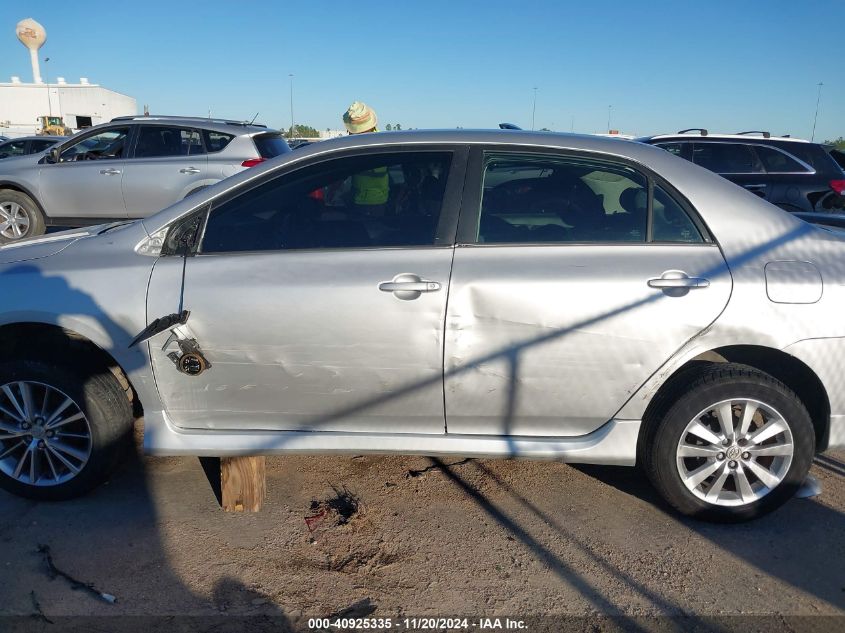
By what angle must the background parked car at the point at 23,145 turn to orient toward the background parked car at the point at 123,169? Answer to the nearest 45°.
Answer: approximately 90° to its left

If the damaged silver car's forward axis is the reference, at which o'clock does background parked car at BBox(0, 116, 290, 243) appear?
The background parked car is roughly at 2 o'clock from the damaged silver car.

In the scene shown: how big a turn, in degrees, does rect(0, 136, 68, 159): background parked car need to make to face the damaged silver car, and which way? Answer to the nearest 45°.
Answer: approximately 90° to its left

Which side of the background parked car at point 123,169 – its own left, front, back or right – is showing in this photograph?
left

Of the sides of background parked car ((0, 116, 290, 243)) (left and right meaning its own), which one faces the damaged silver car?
left

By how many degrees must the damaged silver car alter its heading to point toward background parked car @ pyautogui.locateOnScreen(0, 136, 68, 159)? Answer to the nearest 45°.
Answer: approximately 45° to its right

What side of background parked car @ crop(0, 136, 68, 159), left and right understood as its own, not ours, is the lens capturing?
left

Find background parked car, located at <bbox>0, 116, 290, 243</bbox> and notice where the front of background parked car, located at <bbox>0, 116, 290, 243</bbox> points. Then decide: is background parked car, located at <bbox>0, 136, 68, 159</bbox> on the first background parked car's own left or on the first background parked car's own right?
on the first background parked car's own right

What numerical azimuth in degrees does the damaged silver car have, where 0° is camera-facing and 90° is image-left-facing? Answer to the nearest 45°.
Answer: approximately 90°
